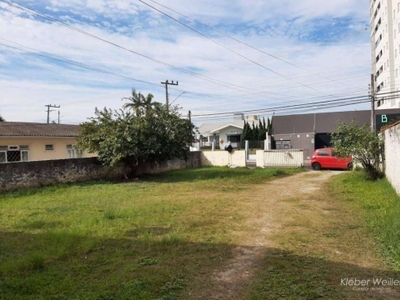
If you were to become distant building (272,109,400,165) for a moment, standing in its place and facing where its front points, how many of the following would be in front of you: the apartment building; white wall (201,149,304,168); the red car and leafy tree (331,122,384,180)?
3

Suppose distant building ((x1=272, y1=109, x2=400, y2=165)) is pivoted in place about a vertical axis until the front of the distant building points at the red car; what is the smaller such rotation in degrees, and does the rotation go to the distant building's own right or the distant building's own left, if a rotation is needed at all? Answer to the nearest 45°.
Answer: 0° — it already faces it

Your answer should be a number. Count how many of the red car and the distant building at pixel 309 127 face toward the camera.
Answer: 1

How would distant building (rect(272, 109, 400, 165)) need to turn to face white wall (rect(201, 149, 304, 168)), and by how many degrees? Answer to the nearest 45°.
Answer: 0° — it already faces it

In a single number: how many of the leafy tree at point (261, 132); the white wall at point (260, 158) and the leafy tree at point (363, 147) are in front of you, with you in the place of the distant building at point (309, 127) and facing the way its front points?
2

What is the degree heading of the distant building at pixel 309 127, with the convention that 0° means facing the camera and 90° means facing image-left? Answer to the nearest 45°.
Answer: approximately 0°

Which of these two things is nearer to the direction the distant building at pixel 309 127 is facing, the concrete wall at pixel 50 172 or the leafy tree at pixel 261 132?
the concrete wall
